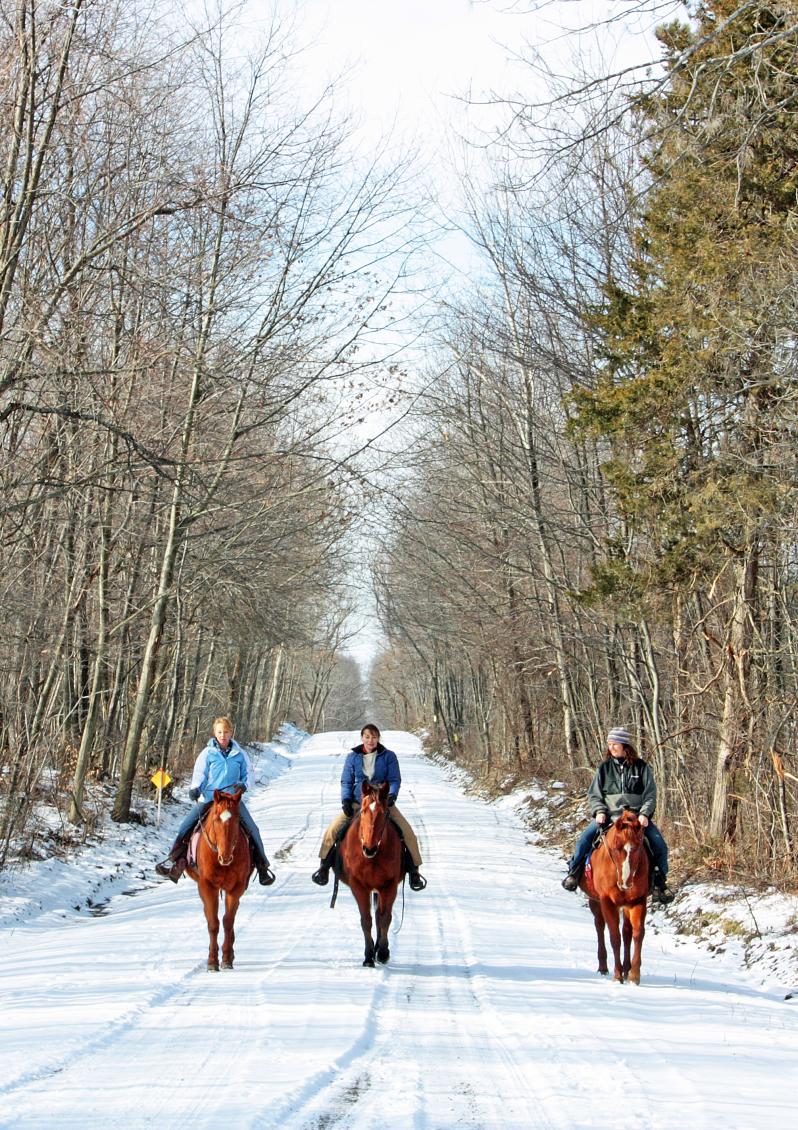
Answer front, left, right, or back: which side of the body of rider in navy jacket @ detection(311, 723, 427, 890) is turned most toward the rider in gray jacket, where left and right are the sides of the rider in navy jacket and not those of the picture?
left

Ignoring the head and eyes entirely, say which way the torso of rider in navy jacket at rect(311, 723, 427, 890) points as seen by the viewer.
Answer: toward the camera

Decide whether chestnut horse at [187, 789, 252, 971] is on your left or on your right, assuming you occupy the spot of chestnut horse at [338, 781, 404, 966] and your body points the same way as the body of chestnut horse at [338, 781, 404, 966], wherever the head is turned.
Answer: on your right

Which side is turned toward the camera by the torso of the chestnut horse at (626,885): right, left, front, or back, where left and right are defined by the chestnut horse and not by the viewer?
front

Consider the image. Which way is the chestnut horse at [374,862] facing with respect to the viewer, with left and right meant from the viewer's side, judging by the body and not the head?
facing the viewer

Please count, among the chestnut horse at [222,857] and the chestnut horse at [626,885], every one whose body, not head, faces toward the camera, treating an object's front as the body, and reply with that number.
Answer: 2

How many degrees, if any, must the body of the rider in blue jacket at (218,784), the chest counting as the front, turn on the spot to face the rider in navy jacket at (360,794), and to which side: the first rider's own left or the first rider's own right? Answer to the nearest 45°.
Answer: approximately 90° to the first rider's own left

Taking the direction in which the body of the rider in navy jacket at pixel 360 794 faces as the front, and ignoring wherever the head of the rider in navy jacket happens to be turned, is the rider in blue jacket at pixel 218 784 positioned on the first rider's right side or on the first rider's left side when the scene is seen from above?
on the first rider's right side
